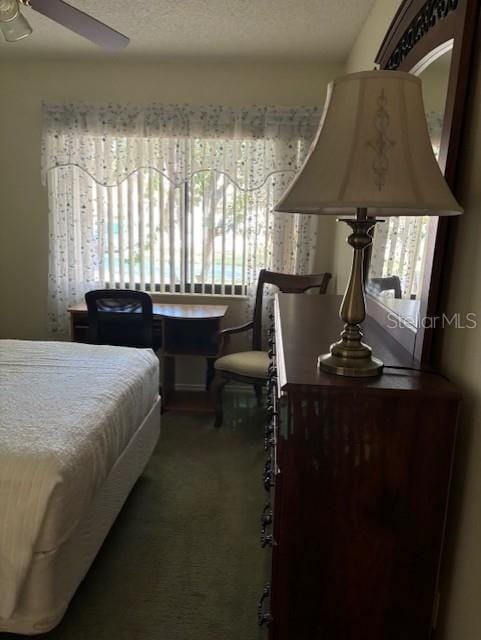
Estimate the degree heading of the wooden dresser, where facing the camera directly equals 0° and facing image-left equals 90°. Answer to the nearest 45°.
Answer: approximately 90°

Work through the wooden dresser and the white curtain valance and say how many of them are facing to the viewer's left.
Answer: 1

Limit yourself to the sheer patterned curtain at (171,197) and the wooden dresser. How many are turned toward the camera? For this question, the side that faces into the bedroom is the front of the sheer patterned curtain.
1

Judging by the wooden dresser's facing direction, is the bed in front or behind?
in front

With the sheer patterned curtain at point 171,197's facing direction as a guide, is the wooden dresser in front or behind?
in front

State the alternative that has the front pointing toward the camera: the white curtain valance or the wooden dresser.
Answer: the white curtain valance

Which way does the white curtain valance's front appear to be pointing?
toward the camera

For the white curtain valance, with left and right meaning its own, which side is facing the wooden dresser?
front

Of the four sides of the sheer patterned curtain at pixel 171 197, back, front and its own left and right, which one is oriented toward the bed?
front

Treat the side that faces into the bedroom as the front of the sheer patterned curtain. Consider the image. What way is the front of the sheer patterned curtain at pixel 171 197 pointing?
toward the camera
